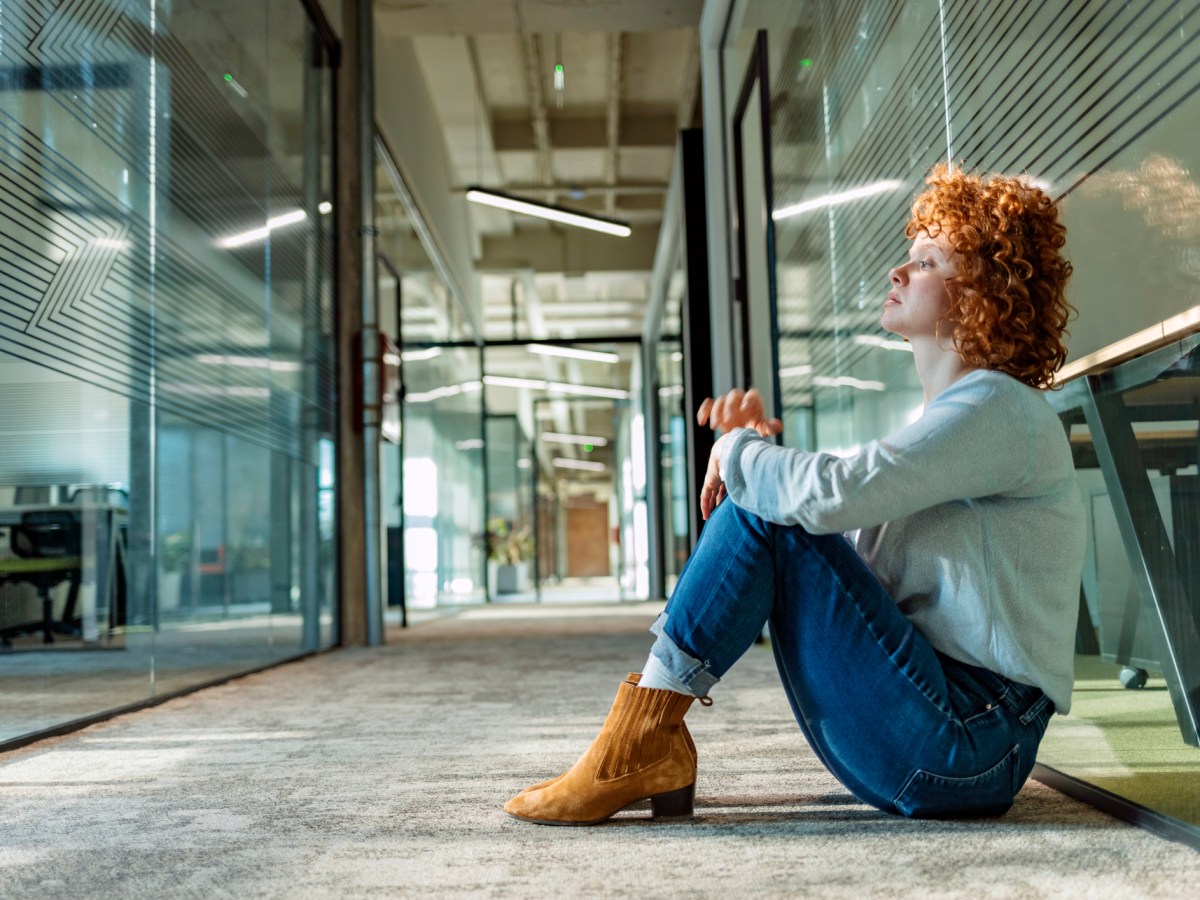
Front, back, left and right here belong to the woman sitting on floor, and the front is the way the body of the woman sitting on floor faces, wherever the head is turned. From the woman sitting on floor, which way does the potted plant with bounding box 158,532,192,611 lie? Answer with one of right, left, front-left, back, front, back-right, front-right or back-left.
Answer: front-right

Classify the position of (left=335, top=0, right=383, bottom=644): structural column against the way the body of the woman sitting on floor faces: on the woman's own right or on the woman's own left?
on the woman's own right

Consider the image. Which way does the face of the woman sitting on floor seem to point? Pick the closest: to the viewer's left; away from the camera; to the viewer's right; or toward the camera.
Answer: to the viewer's left

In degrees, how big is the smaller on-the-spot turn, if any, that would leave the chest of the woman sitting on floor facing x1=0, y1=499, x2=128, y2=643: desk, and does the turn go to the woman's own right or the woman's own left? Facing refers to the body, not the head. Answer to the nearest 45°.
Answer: approximately 45° to the woman's own right

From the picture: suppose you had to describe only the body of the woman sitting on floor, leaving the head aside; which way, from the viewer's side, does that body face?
to the viewer's left

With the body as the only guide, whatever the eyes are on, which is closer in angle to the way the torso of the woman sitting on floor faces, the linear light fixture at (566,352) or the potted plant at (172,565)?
the potted plant

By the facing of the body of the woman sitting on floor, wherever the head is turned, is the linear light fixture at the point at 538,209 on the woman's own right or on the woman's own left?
on the woman's own right

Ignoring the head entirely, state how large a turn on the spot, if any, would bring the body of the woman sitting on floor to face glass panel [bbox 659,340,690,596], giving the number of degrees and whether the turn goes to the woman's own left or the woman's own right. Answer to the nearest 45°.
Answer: approximately 90° to the woman's own right

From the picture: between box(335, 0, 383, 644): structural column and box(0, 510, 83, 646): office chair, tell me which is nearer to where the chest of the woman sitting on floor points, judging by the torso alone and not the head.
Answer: the office chair
